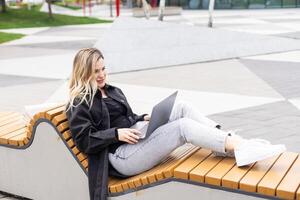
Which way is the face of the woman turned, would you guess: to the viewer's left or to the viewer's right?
to the viewer's right

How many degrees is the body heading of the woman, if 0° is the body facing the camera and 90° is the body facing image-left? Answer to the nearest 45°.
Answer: approximately 270°
